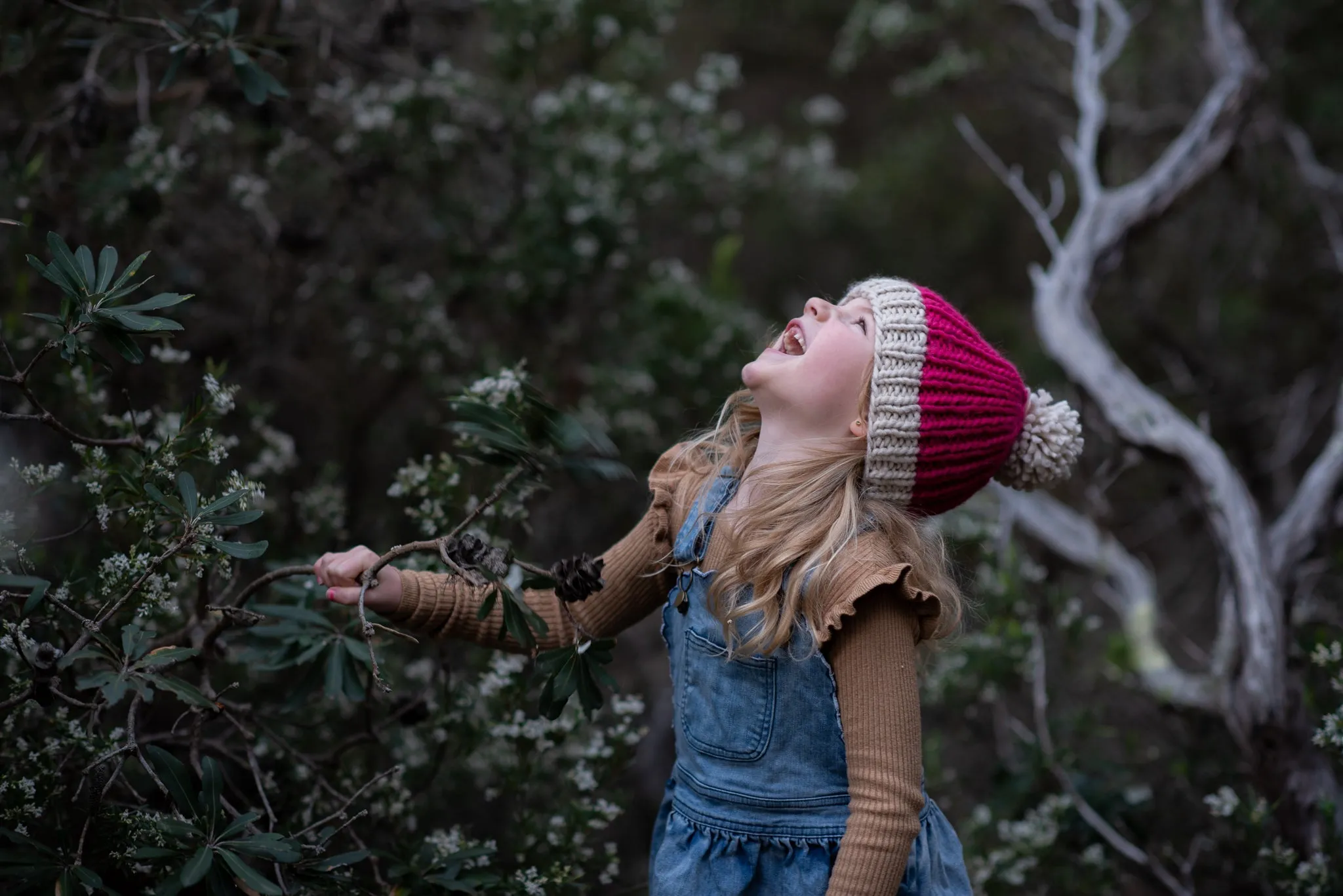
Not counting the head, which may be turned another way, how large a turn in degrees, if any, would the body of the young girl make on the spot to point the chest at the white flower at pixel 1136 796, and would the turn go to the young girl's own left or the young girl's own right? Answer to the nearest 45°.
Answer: approximately 180°

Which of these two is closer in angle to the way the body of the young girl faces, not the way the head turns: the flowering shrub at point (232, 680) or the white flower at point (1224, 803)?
the flowering shrub

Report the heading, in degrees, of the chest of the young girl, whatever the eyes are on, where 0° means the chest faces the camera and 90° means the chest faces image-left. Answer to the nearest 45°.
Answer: approximately 45°

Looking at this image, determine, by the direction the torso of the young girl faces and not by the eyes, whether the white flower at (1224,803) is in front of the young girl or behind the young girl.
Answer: behind

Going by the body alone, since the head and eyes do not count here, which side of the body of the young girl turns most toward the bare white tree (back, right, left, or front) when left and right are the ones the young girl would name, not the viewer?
back
